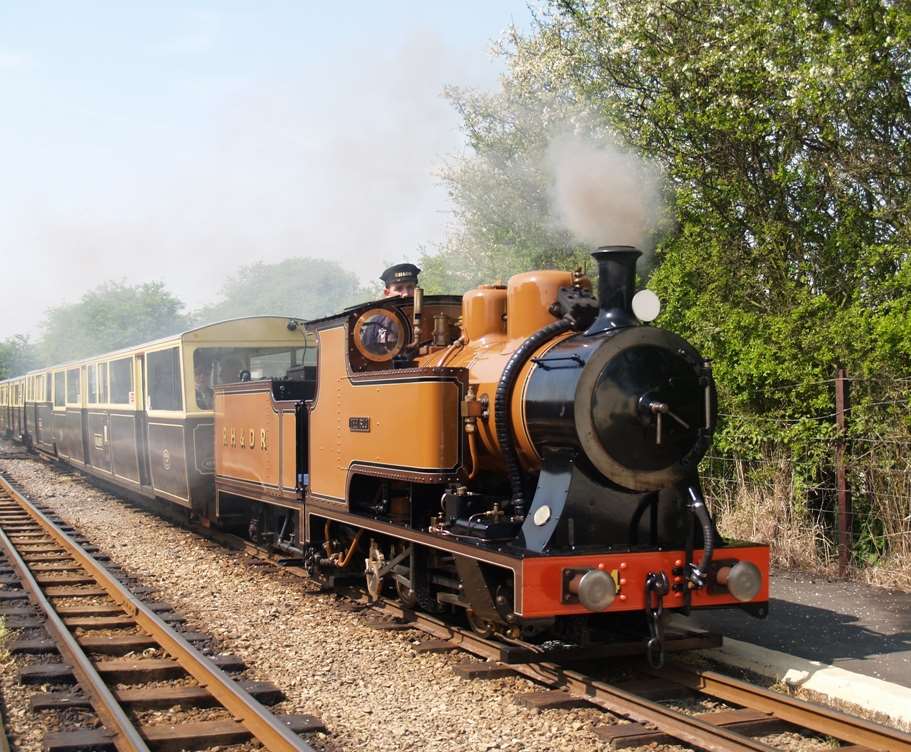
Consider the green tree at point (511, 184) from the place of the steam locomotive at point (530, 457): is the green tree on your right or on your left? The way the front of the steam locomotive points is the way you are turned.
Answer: on your left

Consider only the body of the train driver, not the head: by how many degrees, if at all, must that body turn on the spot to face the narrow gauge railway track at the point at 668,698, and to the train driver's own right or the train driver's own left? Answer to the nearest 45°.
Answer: approximately 45° to the train driver's own right

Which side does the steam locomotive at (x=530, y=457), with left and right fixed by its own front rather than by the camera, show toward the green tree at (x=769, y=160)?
left

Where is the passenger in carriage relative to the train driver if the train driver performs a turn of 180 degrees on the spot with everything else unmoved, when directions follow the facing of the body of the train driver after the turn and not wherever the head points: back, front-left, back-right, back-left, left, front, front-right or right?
front

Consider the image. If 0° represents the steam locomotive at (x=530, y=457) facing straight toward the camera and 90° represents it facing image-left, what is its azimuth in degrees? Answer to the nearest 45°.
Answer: approximately 315°

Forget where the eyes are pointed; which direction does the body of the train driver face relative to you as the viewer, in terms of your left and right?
facing the viewer and to the right of the viewer

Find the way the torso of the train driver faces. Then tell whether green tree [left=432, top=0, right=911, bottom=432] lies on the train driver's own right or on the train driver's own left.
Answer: on the train driver's own left

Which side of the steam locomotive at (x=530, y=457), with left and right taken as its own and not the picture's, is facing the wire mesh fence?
left

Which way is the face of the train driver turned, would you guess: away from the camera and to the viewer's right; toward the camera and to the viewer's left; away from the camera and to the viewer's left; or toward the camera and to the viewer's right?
toward the camera and to the viewer's right
